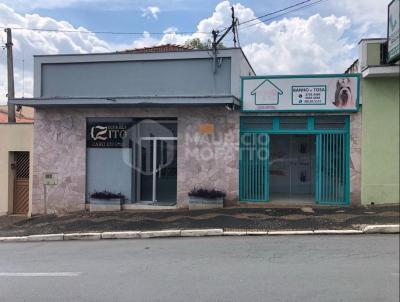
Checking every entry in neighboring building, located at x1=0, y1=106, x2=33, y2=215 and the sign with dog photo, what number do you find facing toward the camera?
2

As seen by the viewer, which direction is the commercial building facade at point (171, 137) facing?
toward the camera

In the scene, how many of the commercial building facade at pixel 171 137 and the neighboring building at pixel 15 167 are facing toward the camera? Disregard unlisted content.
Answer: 2

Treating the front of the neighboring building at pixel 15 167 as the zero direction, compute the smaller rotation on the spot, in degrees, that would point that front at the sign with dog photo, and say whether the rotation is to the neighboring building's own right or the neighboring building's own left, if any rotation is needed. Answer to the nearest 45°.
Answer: approximately 45° to the neighboring building's own left

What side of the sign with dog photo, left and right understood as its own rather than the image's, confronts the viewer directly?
front

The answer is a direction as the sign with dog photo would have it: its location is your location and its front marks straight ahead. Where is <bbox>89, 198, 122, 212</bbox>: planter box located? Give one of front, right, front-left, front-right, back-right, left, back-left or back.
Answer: right

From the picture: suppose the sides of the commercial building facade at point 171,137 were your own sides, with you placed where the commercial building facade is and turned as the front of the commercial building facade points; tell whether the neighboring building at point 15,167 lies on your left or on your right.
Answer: on your right

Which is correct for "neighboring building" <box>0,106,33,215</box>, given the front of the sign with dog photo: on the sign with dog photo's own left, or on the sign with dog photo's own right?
on the sign with dog photo's own right
